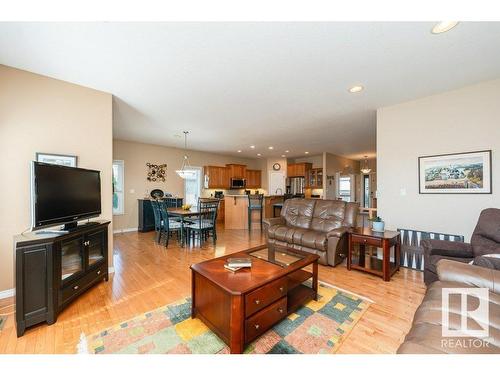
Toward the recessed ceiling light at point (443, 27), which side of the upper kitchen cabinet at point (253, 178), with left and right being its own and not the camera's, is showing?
front

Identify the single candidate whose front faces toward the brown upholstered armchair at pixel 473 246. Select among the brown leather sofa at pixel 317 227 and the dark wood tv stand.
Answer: the dark wood tv stand

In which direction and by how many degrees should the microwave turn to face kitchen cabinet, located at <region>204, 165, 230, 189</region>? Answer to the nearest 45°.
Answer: approximately 45° to its right

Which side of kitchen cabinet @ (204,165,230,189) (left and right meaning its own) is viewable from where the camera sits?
front

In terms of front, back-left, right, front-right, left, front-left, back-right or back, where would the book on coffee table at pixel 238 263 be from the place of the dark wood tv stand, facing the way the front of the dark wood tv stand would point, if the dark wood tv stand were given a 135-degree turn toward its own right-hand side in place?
back-left

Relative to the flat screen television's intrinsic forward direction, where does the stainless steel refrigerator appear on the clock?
The stainless steel refrigerator is roughly at 10 o'clock from the flat screen television.

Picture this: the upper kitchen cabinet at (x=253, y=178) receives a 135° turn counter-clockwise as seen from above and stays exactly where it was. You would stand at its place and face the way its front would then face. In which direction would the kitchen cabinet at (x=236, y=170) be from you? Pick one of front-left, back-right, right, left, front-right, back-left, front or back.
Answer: back

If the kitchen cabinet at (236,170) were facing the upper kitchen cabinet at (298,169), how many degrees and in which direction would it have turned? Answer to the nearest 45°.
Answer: approximately 90° to its left

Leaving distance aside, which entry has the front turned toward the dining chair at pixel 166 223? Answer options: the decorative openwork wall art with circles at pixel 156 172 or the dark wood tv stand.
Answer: the decorative openwork wall art with circles

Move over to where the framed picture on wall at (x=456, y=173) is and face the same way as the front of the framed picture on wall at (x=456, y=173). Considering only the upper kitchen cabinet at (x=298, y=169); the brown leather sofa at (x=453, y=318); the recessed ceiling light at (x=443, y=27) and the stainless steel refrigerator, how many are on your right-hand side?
2

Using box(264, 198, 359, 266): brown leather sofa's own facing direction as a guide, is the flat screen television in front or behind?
in front

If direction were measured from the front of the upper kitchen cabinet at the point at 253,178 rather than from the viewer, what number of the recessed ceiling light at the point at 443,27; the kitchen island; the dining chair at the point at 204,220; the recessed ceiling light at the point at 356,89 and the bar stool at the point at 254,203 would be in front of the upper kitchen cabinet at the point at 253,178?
5

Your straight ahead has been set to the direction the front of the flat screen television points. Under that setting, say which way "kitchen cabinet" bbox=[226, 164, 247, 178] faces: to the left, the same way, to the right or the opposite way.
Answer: to the right

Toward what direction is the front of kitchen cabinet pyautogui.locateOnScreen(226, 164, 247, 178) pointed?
toward the camera

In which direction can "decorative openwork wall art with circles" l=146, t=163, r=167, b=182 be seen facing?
toward the camera

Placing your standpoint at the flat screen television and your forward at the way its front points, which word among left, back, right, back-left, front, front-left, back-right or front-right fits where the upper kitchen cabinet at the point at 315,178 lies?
front-left

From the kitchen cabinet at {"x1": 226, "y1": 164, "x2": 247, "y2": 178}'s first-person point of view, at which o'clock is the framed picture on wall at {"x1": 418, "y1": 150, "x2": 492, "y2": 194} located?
The framed picture on wall is roughly at 11 o'clock from the kitchen cabinet.

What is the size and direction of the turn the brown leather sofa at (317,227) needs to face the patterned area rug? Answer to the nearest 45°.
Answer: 0° — it already faces it
